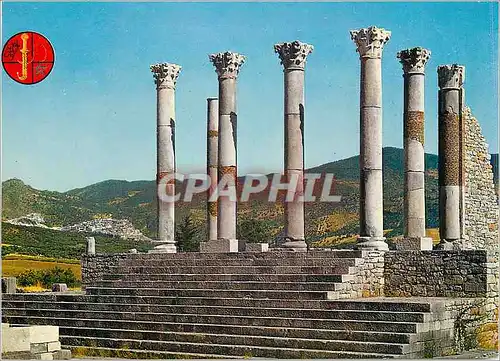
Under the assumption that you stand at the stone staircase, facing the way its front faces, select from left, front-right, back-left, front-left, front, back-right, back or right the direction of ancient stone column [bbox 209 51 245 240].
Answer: back

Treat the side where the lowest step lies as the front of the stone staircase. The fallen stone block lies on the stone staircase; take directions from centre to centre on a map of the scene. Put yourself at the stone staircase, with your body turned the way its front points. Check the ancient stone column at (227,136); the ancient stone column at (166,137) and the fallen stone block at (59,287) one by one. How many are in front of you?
0

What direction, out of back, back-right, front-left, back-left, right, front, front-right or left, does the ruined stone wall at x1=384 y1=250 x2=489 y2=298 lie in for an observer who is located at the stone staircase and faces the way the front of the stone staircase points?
left

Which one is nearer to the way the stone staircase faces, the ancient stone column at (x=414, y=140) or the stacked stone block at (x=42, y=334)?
the stacked stone block

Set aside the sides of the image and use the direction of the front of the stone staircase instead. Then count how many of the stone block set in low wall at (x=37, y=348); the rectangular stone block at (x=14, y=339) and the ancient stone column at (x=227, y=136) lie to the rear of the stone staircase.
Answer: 1

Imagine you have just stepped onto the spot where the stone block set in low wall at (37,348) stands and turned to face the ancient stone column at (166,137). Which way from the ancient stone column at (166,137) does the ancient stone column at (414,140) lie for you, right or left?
right

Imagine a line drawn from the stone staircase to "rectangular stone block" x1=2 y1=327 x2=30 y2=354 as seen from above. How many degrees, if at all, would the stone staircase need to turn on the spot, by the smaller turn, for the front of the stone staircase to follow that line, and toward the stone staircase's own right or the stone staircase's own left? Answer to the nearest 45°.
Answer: approximately 45° to the stone staircase's own right

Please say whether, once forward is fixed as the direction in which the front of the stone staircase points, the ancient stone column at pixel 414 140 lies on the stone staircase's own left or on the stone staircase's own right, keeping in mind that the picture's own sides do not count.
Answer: on the stone staircase's own left

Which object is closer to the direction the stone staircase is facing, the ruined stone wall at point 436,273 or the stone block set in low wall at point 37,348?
the stone block set in low wall

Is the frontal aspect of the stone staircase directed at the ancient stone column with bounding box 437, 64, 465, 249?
no

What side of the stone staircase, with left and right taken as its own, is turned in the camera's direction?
front

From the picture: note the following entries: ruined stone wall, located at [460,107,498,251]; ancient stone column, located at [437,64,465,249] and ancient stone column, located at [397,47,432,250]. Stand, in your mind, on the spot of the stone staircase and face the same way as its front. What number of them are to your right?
0
